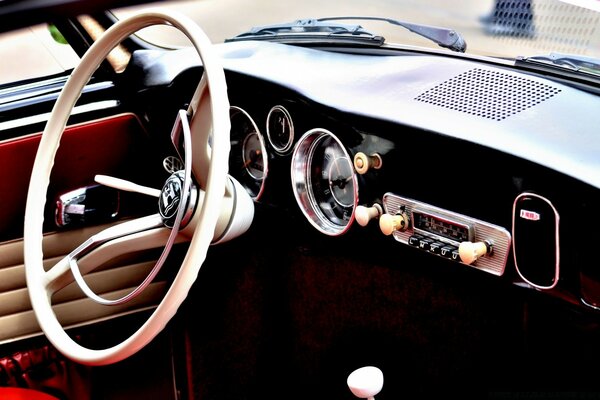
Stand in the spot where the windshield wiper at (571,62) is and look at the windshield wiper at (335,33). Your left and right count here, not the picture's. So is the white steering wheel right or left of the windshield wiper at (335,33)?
left

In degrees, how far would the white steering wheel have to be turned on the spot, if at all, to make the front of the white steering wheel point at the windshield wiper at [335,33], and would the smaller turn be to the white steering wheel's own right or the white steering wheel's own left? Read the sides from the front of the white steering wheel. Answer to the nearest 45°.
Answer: approximately 180°

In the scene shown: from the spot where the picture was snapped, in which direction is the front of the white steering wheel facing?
facing the viewer and to the left of the viewer

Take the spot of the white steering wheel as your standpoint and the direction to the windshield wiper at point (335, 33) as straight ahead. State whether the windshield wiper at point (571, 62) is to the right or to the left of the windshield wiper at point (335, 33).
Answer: right

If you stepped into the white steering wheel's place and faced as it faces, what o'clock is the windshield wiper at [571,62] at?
The windshield wiper is roughly at 8 o'clock from the white steering wheel.
